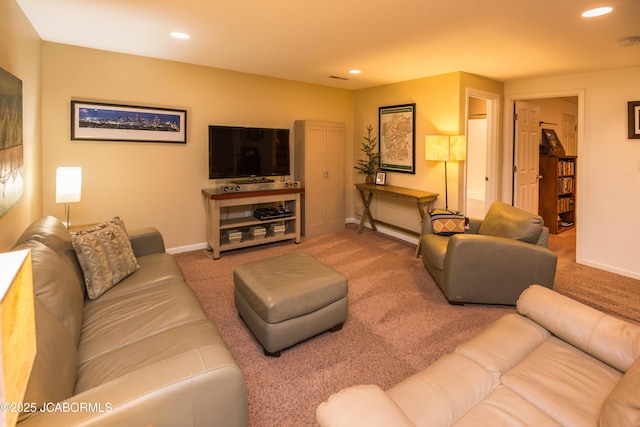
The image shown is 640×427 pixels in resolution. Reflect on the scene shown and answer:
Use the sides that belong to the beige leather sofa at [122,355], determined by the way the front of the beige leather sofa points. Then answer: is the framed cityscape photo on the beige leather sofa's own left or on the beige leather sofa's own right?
on the beige leather sofa's own left

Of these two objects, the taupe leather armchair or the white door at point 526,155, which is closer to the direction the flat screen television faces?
the taupe leather armchair

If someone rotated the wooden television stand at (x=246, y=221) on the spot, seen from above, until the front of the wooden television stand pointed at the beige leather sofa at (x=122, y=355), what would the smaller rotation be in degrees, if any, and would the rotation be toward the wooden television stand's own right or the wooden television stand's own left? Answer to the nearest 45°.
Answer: approximately 45° to the wooden television stand's own right

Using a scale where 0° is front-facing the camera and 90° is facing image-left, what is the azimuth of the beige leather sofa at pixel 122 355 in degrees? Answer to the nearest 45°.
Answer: approximately 270°

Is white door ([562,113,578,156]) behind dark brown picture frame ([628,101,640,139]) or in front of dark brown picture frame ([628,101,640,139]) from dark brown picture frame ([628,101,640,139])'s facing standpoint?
behind

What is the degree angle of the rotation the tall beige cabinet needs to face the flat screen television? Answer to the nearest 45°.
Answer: approximately 90° to its right

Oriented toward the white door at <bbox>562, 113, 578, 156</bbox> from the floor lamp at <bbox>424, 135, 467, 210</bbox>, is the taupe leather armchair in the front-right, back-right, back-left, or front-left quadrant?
back-right

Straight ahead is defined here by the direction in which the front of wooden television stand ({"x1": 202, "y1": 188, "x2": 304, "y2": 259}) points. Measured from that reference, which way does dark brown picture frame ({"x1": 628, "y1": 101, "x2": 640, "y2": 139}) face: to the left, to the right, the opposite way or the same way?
to the right

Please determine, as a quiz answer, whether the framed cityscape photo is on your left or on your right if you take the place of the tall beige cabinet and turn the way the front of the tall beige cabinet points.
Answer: on your right
